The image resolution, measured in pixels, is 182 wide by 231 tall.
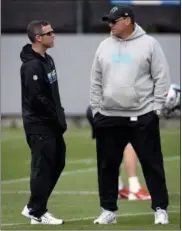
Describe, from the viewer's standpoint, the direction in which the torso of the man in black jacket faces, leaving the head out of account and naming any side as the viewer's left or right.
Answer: facing to the right of the viewer

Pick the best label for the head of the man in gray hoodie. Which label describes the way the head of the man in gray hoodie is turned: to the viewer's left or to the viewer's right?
to the viewer's left

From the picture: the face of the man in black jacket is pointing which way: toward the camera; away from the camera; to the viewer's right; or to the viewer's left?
to the viewer's right

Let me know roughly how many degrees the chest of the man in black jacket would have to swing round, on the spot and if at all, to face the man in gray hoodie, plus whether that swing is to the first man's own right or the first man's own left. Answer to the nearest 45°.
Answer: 0° — they already face them
